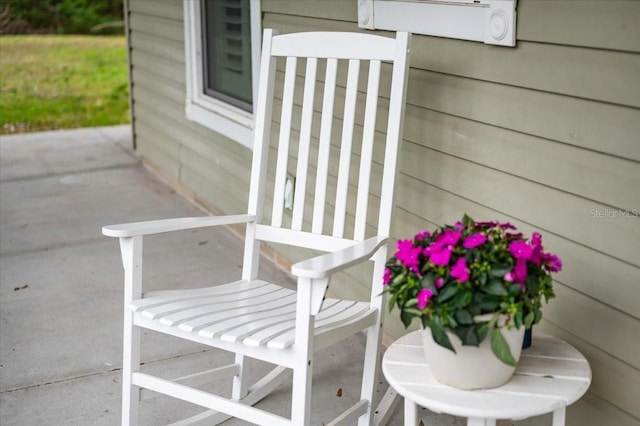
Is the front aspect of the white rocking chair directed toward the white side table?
no

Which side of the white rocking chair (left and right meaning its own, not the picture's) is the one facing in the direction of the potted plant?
left

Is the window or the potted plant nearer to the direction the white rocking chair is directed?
the potted plant

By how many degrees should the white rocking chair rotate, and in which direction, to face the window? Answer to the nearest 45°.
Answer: approximately 135° to its right

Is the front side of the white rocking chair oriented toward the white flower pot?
no
